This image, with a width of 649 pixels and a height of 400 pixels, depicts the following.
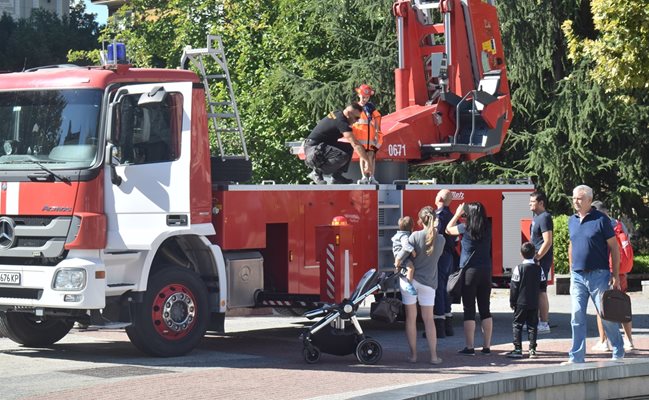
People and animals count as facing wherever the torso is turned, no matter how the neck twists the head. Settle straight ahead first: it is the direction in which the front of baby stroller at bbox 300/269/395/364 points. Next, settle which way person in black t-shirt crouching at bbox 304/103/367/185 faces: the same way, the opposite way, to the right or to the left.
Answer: the opposite way

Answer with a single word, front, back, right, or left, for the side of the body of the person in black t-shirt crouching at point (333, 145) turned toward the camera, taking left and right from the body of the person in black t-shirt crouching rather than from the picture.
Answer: right

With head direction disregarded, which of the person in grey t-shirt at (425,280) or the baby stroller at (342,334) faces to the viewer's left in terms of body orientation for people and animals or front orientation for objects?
the baby stroller

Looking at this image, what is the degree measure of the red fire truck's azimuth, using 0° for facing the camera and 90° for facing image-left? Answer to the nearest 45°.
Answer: approximately 45°

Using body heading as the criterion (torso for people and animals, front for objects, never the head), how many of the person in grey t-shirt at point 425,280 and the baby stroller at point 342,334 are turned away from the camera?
1

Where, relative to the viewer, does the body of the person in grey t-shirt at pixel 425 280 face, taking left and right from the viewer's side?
facing away from the viewer

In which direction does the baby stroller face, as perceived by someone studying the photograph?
facing to the left of the viewer
